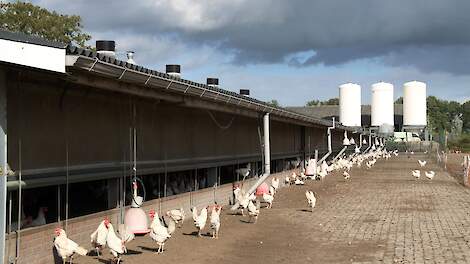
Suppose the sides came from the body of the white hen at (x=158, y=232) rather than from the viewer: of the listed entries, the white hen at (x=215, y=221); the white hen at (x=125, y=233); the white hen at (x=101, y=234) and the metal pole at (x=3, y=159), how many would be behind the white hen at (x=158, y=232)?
1

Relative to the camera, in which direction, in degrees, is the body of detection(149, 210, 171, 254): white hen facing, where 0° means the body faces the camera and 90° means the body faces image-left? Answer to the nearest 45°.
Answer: approximately 45°

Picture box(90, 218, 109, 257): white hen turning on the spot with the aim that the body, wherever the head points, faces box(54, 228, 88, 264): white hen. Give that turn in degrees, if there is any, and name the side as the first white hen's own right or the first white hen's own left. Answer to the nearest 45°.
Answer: approximately 90° to the first white hen's own right

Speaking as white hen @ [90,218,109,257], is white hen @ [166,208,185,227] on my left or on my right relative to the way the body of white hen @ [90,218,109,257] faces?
on my left

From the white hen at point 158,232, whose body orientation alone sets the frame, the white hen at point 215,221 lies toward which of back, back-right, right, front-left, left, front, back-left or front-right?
back

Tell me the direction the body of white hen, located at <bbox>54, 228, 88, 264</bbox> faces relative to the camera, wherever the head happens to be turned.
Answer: to the viewer's left

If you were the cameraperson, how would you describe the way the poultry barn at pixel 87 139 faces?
facing the viewer and to the right of the viewer
